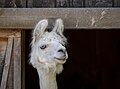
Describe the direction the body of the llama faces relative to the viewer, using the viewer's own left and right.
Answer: facing the viewer and to the right of the viewer
